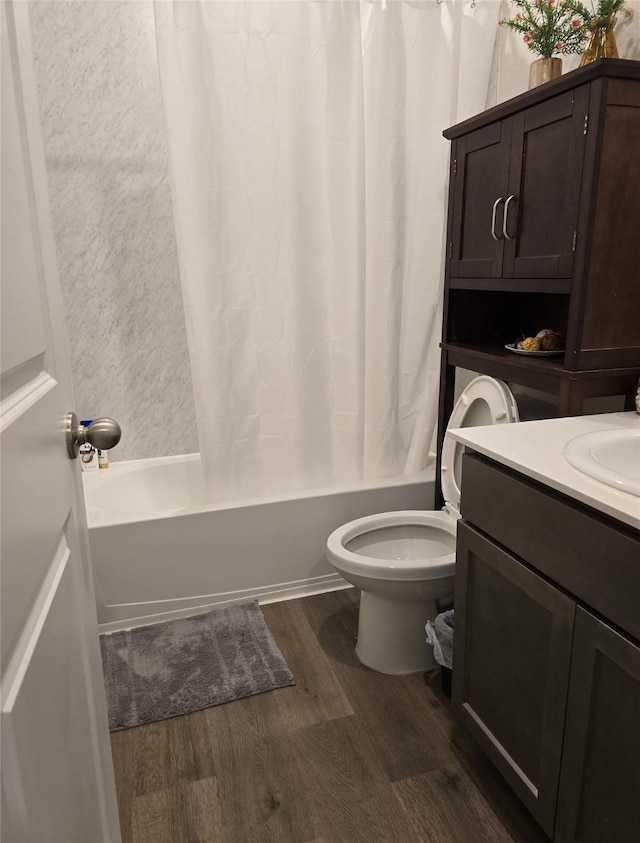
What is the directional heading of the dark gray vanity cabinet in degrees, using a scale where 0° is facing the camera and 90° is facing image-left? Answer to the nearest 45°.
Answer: approximately 45°

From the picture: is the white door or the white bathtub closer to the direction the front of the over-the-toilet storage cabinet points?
the white door

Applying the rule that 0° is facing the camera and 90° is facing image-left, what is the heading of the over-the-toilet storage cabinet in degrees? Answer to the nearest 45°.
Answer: approximately 45°
